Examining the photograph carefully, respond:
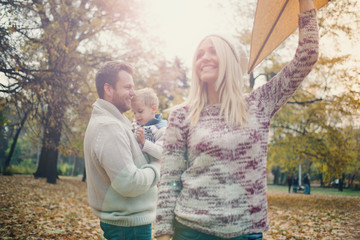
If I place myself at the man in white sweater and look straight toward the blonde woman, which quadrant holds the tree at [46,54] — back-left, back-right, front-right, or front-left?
back-left

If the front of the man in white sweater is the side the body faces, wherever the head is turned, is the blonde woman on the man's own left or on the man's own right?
on the man's own right

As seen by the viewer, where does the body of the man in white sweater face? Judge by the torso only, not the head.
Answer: to the viewer's right

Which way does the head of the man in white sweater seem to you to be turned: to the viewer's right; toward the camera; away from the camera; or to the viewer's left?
to the viewer's right

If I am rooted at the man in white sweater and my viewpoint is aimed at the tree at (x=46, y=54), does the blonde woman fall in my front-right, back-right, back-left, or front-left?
back-right

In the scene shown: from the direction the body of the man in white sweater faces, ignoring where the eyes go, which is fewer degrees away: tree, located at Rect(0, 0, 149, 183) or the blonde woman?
the blonde woman

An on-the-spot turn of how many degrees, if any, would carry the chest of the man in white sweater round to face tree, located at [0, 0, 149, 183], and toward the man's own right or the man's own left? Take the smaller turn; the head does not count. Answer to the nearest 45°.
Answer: approximately 90° to the man's own left
